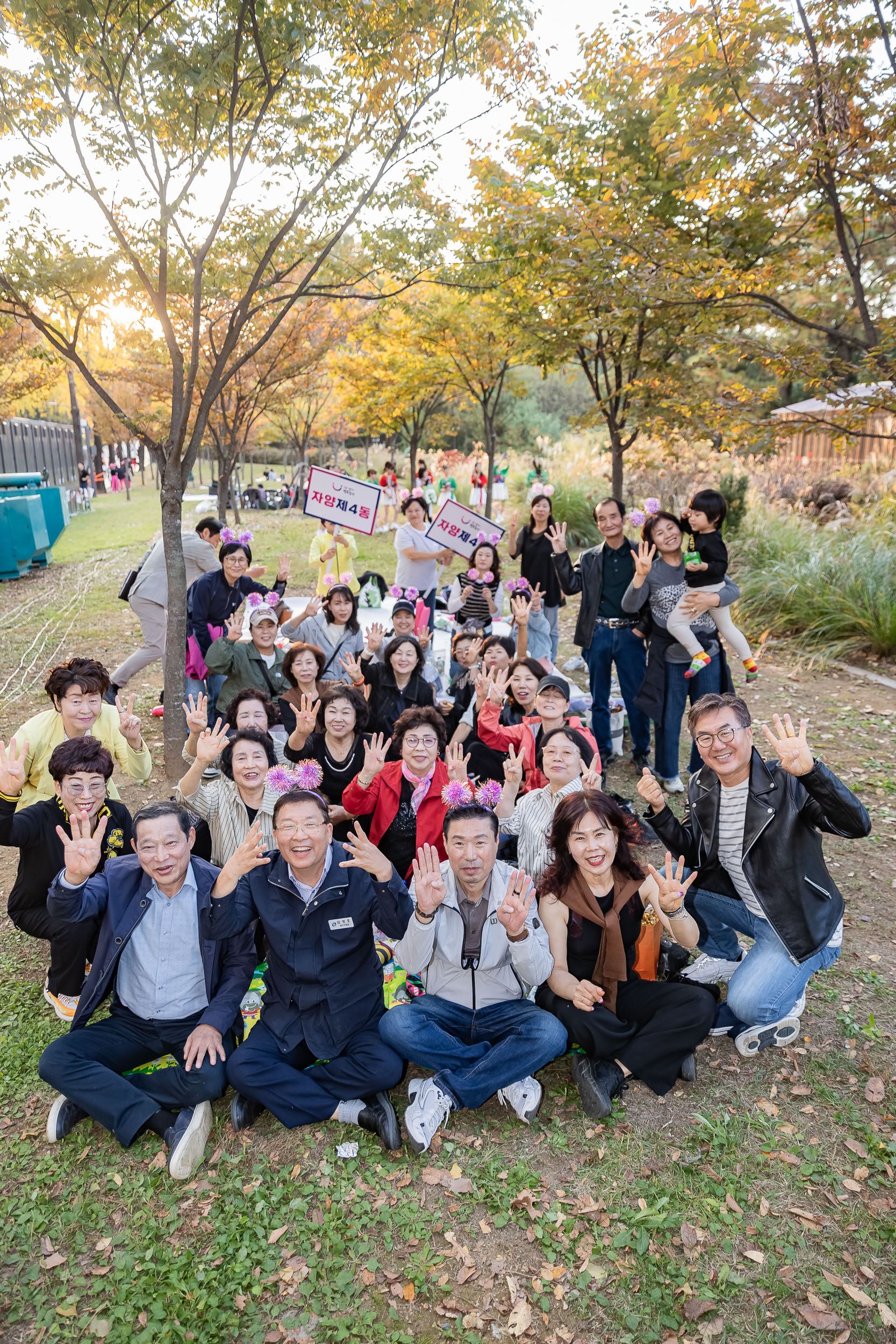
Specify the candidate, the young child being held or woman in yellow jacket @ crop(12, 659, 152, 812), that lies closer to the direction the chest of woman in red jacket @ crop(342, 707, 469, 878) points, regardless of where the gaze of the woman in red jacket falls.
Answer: the woman in yellow jacket

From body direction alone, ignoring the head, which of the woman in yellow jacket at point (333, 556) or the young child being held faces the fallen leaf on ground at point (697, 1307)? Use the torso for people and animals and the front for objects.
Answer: the woman in yellow jacket

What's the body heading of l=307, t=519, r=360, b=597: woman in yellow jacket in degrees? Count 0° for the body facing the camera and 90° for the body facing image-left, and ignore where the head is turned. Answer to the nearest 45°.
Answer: approximately 0°

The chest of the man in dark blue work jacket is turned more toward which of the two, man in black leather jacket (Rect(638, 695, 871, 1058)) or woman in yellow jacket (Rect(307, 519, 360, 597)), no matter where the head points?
the man in black leather jacket

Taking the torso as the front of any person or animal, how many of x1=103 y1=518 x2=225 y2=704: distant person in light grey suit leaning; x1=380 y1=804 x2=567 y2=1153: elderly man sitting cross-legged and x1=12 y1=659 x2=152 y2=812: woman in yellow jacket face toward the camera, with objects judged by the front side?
2

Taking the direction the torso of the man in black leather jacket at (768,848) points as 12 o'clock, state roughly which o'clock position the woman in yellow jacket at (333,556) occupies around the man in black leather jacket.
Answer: The woman in yellow jacket is roughly at 3 o'clock from the man in black leather jacket.
